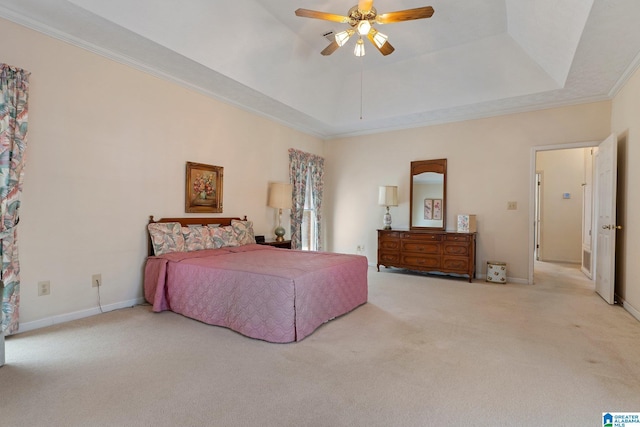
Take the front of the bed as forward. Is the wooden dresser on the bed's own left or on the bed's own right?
on the bed's own left

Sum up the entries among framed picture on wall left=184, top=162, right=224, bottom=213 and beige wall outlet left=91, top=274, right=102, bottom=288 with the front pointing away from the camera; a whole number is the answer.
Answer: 0

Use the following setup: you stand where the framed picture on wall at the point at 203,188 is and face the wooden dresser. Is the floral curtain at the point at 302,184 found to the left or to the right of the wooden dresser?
left

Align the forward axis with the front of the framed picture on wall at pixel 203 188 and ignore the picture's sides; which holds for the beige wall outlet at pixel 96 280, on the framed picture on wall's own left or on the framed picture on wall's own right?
on the framed picture on wall's own right

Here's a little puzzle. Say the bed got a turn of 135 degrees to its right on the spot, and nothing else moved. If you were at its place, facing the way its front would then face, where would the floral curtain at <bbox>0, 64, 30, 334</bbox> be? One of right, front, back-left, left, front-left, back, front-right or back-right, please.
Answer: front

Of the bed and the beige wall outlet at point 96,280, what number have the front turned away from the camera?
0

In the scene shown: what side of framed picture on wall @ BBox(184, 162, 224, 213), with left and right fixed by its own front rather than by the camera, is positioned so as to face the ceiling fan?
front

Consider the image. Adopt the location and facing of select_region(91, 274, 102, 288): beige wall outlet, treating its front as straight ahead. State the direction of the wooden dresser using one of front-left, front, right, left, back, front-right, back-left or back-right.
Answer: left
